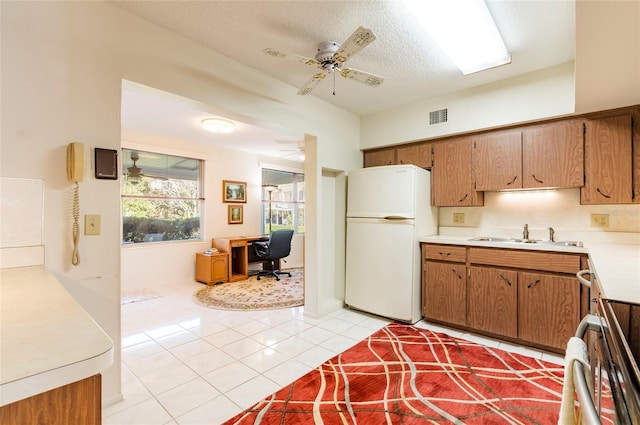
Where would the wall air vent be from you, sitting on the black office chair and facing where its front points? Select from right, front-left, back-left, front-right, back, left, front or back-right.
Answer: back

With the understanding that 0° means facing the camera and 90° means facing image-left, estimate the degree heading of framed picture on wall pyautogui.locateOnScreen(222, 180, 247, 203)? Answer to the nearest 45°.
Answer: approximately 315°

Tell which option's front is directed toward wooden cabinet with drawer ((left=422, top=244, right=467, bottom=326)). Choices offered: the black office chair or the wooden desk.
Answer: the wooden desk

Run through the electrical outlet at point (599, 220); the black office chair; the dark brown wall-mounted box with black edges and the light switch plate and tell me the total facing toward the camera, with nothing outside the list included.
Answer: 3

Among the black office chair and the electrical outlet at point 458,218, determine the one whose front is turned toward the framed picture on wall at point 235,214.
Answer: the black office chair

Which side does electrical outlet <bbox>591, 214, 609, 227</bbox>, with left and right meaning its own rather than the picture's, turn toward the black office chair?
right

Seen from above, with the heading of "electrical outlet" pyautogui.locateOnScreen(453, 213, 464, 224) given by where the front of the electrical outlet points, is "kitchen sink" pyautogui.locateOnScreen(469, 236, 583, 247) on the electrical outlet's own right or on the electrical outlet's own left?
on the electrical outlet's own left

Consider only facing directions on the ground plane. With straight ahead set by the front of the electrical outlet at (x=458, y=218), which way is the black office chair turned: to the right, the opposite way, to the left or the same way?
to the right

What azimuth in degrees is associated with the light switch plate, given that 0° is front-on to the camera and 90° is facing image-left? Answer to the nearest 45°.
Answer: approximately 0°
